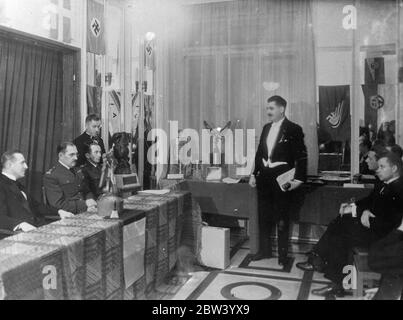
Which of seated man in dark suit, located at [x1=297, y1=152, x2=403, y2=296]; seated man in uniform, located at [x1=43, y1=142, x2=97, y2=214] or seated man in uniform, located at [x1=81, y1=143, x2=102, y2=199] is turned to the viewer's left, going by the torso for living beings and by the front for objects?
the seated man in dark suit

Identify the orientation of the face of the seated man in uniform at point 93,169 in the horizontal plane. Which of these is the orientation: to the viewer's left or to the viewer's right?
to the viewer's right

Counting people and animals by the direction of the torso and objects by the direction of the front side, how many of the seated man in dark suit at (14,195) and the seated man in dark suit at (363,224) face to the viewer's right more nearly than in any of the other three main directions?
1

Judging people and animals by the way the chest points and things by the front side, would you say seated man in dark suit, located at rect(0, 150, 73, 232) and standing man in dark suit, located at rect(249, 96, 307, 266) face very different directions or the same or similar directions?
very different directions

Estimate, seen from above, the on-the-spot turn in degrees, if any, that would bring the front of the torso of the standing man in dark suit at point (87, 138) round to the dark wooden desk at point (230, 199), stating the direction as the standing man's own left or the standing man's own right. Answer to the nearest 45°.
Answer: approximately 45° to the standing man's own left

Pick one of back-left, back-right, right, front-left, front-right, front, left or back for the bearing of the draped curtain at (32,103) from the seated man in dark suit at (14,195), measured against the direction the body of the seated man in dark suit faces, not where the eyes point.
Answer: left

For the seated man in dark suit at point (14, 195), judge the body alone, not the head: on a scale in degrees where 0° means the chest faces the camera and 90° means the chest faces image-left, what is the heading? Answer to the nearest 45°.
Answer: approximately 270°

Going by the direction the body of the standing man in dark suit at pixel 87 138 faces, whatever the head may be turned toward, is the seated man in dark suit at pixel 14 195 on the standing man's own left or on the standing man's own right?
on the standing man's own right

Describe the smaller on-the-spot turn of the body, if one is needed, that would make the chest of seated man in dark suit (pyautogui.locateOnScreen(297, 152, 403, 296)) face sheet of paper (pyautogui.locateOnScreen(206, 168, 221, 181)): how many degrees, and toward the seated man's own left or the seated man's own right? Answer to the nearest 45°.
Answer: approximately 45° to the seated man's own right

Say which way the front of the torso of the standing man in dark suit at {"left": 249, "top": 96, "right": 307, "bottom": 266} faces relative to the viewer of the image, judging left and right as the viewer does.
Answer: facing the viewer and to the left of the viewer

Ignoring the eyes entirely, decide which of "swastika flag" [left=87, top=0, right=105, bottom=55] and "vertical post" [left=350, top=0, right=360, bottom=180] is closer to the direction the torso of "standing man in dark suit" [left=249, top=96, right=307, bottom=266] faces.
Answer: the swastika flag

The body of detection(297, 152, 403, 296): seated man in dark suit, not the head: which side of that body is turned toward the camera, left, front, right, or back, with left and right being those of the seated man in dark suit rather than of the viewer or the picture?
left

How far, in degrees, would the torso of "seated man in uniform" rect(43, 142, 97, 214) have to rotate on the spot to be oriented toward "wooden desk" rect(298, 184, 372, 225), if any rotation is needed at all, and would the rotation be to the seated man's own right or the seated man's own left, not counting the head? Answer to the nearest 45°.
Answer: approximately 45° to the seated man's own left

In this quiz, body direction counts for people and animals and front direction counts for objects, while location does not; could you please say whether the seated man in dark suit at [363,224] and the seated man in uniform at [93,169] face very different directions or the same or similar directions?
very different directions
